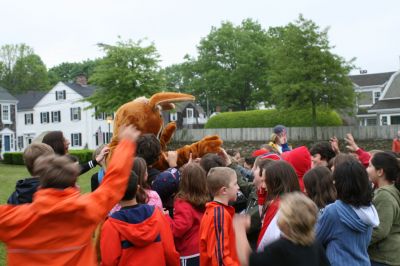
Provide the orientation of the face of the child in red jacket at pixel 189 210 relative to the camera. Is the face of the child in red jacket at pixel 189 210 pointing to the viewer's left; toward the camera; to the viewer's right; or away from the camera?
away from the camera

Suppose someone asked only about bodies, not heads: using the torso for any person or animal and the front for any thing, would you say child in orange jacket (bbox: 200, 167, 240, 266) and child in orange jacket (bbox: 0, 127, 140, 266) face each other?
no

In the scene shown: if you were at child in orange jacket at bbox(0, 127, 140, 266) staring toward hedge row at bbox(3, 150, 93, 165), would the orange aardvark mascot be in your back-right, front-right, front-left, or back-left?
front-right

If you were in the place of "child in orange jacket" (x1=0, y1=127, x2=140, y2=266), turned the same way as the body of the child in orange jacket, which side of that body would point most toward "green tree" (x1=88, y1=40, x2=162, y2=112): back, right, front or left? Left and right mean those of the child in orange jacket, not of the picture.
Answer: front

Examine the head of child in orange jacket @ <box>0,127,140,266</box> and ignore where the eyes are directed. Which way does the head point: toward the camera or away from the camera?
away from the camera

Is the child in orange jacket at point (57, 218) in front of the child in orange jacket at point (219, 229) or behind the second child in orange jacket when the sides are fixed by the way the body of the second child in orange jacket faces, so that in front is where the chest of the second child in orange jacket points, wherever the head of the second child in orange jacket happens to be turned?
behind

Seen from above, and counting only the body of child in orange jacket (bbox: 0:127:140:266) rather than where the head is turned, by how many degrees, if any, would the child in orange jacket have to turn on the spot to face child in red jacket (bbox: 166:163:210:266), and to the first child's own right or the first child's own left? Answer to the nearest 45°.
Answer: approximately 45° to the first child's own right

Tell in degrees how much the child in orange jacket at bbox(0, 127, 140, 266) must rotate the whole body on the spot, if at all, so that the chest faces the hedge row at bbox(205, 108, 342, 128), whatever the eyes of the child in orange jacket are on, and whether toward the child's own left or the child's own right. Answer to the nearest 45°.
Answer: approximately 45° to the child's own right

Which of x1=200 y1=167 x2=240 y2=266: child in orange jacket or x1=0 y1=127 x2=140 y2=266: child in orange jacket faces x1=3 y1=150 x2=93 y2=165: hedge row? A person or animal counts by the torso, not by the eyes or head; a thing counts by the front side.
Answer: the x1=0 y1=127 x2=140 y2=266: child in orange jacket

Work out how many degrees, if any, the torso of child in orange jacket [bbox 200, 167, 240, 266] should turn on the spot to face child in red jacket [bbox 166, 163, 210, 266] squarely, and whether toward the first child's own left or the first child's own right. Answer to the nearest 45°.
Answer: approximately 135° to the first child's own left

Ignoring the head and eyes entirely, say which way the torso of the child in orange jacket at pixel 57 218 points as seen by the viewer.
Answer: away from the camera

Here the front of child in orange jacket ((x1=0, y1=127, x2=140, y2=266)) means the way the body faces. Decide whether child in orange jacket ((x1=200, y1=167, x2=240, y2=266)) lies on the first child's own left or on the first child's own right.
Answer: on the first child's own right

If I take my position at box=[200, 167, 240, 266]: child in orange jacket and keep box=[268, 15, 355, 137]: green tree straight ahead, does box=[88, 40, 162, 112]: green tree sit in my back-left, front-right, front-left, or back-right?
front-left
